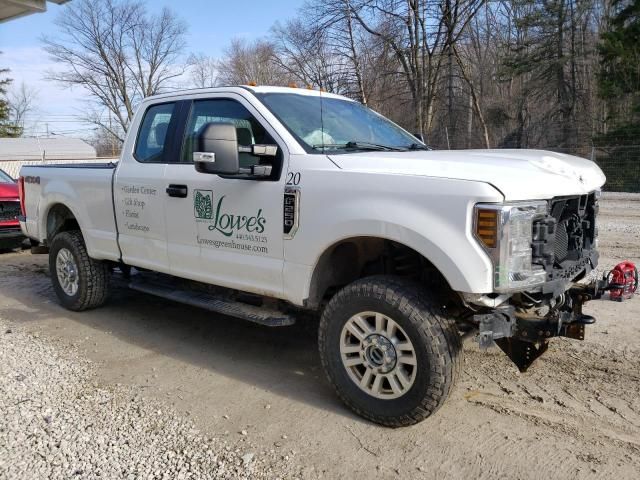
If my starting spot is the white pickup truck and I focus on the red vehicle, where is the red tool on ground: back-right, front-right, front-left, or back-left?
back-right

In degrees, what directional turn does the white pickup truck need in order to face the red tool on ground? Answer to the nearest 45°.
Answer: approximately 45° to its left

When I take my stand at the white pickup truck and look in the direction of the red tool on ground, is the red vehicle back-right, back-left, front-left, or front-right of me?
back-left

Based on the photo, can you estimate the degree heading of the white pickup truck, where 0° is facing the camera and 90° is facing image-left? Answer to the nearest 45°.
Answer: approximately 315°

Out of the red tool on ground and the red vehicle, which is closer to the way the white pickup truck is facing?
the red tool on ground

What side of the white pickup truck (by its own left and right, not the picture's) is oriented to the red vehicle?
back
